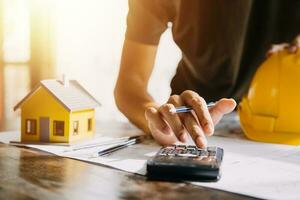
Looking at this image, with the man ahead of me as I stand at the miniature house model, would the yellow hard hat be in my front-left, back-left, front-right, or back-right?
front-right

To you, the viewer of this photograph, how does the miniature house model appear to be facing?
facing the viewer and to the left of the viewer
